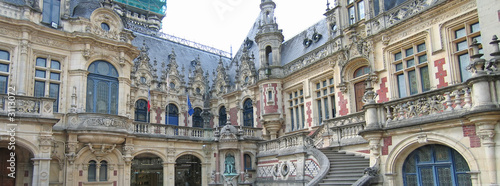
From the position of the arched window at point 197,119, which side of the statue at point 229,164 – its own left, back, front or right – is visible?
back

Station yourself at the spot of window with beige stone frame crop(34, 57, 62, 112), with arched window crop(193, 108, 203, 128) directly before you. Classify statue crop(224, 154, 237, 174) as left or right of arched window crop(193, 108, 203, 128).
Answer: right

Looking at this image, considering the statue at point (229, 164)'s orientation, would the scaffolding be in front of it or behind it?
behind

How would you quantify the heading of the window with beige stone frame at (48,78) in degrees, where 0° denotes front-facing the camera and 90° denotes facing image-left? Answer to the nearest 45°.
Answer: approximately 315°

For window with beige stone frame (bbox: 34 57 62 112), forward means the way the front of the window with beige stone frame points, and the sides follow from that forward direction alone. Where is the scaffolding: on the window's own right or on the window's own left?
on the window's own left

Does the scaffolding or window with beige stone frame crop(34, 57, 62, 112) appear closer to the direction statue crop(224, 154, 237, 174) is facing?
the window with beige stone frame

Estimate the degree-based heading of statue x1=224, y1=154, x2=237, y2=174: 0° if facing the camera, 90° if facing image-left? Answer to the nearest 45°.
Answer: approximately 0°

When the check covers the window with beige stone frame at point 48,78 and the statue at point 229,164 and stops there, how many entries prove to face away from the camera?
0
